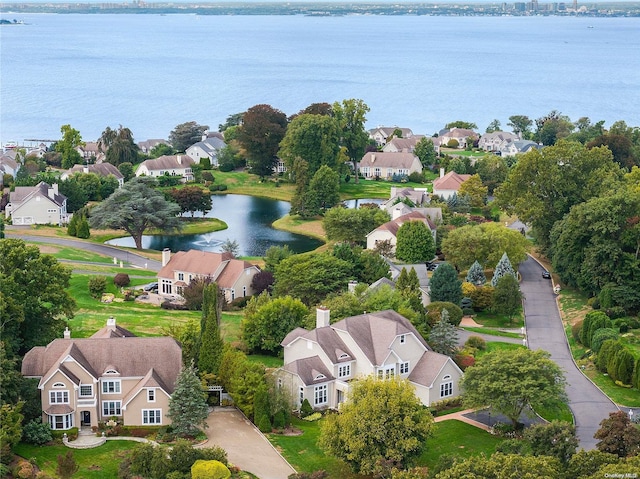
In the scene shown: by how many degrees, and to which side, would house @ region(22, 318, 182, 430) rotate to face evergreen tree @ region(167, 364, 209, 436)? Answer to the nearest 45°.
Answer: approximately 45° to its left

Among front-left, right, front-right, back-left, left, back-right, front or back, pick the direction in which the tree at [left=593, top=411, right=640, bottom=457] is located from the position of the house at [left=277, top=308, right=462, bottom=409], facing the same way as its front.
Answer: front

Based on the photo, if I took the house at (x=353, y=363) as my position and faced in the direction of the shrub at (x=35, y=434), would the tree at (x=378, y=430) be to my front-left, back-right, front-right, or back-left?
front-left

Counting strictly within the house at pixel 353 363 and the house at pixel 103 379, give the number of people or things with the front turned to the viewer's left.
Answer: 0

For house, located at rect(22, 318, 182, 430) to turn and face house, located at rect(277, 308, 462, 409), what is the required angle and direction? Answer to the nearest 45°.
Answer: approximately 90° to its left

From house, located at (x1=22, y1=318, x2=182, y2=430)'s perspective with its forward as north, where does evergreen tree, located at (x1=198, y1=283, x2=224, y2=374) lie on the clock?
The evergreen tree is roughly at 8 o'clock from the house.

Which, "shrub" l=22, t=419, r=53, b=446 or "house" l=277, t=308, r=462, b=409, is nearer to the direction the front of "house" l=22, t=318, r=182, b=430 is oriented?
the shrub

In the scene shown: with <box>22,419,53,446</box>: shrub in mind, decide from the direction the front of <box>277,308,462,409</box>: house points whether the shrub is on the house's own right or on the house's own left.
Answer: on the house's own right

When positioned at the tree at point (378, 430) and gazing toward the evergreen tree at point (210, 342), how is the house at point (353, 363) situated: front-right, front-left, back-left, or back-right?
front-right

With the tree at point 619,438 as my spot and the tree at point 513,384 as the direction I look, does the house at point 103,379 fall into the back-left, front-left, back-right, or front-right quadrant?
front-left

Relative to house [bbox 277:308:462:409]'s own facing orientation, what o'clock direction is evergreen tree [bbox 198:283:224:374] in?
The evergreen tree is roughly at 4 o'clock from the house.

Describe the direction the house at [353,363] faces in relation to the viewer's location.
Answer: facing the viewer and to the right of the viewer

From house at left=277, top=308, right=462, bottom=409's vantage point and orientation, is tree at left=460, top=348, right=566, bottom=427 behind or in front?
in front

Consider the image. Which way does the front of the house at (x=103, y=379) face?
toward the camera

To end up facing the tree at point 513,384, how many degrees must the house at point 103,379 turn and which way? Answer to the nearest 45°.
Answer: approximately 90° to its left
